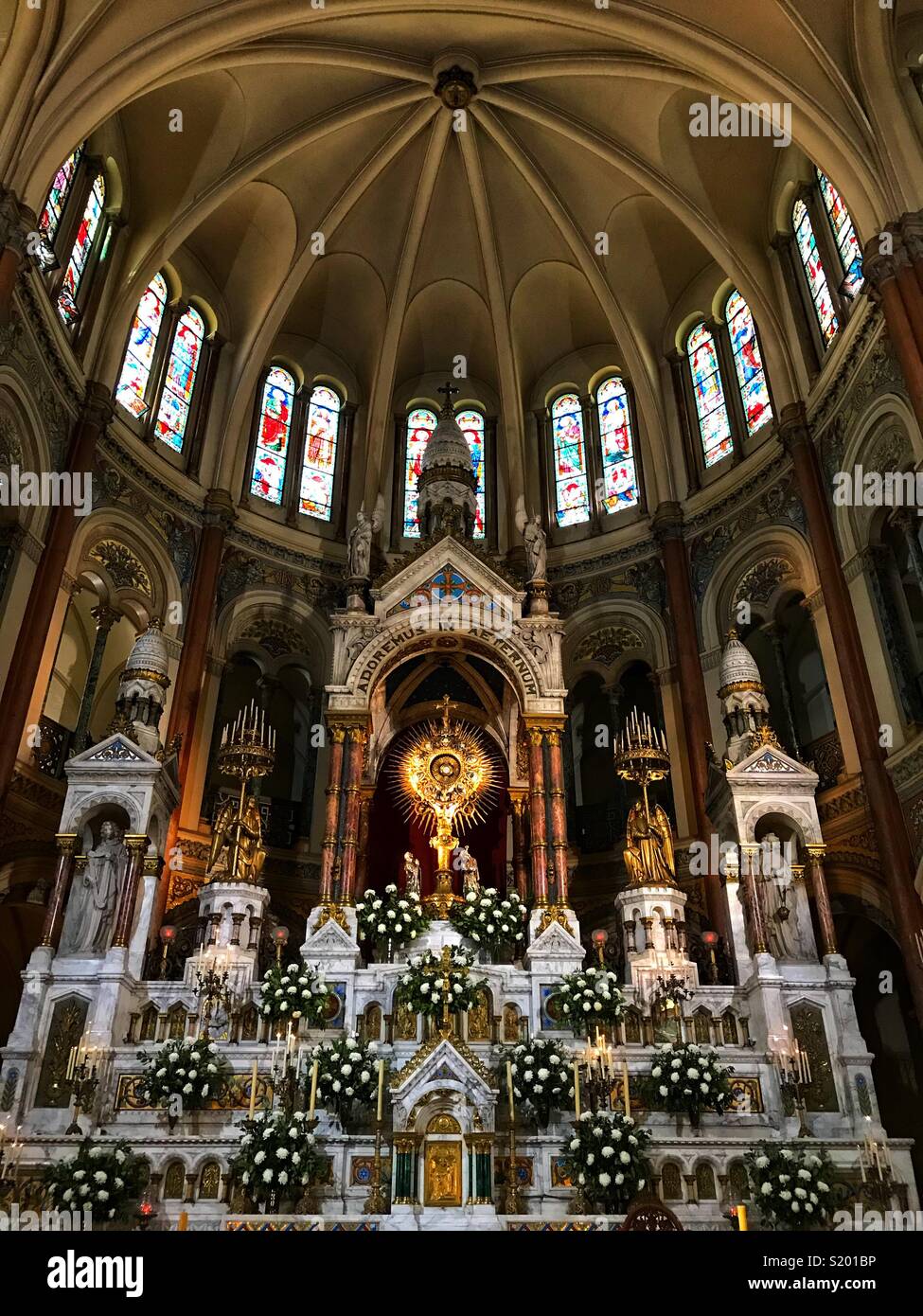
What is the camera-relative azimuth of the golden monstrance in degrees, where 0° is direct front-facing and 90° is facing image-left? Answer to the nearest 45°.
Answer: approximately 0°

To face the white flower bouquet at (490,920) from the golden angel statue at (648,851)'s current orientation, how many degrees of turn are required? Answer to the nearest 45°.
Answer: approximately 45° to its right

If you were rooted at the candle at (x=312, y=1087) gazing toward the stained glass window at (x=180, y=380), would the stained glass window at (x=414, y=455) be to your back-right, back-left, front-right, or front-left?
front-right

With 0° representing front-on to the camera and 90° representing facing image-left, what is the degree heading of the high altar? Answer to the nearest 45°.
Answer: approximately 0°
